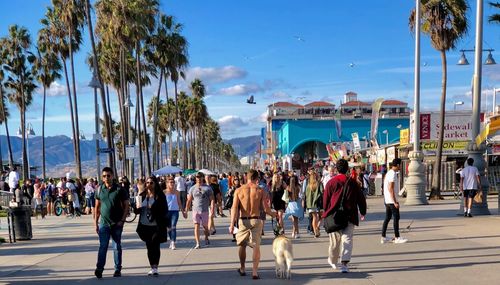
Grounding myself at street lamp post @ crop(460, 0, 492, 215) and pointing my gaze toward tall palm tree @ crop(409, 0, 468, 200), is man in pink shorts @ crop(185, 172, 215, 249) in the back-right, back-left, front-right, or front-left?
back-left

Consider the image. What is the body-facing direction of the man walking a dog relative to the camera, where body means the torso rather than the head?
away from the camera

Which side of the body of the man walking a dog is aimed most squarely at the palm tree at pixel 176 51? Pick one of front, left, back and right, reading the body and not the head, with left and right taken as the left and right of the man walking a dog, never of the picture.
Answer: front

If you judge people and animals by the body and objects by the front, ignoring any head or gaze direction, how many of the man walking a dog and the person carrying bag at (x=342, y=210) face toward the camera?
0

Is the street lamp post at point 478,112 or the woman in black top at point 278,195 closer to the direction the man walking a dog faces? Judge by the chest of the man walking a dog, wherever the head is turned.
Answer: the woman in black top

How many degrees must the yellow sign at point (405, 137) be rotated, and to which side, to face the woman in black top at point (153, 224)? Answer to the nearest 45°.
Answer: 0° — it already faces them

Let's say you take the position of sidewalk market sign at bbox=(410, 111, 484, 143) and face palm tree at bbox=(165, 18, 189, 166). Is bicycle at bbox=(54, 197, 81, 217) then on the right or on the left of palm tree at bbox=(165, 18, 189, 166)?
left

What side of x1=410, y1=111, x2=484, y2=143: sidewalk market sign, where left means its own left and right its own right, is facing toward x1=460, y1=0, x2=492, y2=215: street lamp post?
front

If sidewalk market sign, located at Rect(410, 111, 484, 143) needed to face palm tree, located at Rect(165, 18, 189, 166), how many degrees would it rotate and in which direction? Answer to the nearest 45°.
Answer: approximately 90° to its right

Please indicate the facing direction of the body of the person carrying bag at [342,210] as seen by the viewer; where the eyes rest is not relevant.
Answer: away from the camera

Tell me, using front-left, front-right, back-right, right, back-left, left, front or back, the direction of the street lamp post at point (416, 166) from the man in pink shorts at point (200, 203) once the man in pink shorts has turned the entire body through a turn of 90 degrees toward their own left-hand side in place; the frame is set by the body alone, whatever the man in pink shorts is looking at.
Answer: front-left

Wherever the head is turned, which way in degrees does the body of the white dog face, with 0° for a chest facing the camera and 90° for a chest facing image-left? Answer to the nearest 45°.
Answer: approximately 180°

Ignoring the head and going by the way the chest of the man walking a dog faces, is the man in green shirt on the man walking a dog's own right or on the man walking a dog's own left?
on the man walking a dog's own left

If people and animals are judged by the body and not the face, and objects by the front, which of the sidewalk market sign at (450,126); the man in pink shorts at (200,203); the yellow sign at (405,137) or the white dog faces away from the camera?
the white dog

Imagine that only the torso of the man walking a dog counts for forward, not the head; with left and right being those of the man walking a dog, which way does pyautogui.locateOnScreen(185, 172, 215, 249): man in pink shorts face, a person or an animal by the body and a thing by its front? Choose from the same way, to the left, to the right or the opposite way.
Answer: the opposite way
